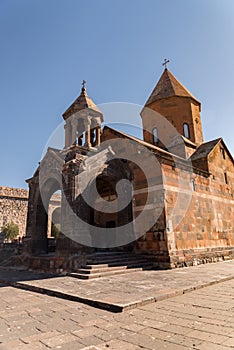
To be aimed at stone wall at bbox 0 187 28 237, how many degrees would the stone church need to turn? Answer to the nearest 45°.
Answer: approximately 90° to its right

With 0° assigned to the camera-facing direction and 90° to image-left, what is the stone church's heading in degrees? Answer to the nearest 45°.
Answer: approximately 45°
